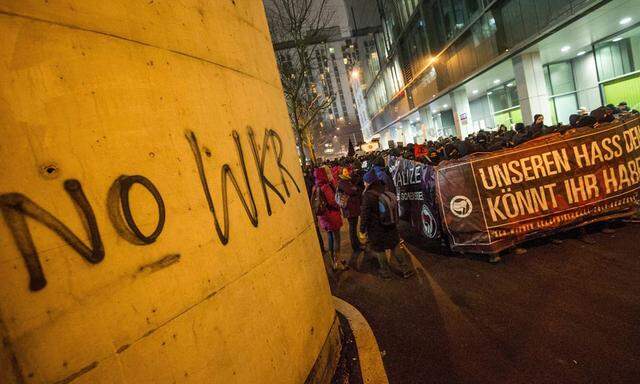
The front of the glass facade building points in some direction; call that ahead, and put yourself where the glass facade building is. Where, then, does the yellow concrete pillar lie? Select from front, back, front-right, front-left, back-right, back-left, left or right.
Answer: front-left

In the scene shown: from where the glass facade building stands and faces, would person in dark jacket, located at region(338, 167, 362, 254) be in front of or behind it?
in front

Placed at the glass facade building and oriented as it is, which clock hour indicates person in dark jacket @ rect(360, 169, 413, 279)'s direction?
The person in dark jacket is roughly at 11 o'clock from the glass facade building.

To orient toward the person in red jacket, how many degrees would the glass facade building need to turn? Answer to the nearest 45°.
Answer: approximately 45° to its left
